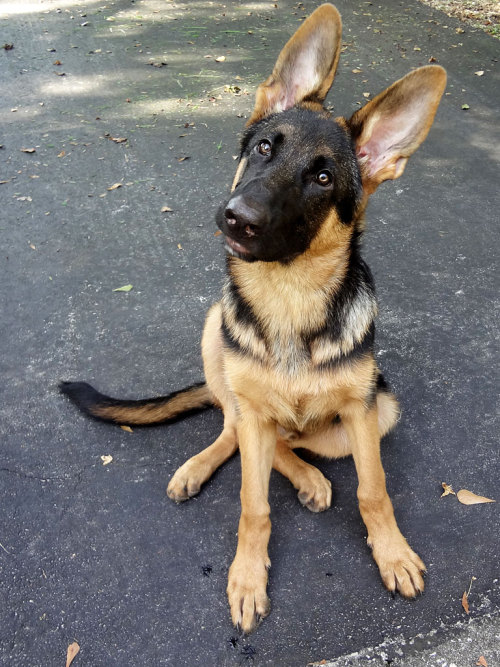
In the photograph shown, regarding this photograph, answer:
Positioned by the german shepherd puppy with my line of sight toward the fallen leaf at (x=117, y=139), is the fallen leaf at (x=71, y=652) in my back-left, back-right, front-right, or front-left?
back-left

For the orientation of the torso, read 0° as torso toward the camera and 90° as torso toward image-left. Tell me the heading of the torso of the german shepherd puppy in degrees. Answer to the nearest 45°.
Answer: approximately 0°

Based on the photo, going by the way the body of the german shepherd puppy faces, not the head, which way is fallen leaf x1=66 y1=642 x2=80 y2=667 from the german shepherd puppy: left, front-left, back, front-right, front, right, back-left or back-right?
front-right
